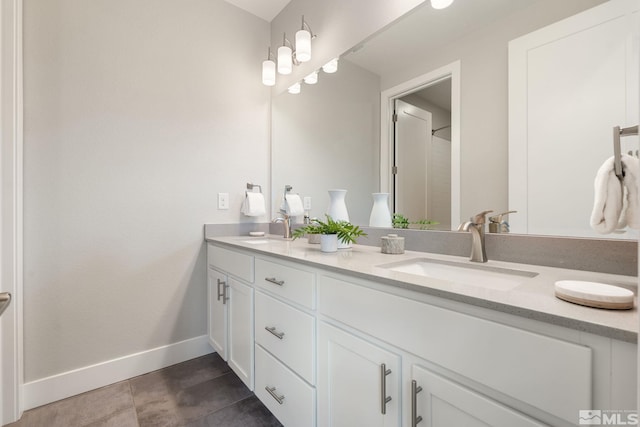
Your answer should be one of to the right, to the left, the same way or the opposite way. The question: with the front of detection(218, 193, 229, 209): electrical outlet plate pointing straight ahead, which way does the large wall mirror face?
to the right

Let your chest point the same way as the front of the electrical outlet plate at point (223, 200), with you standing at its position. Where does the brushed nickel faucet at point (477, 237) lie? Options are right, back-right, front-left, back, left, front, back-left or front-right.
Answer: front-left

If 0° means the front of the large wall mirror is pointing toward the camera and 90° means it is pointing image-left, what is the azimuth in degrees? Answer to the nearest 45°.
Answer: approximately 45°

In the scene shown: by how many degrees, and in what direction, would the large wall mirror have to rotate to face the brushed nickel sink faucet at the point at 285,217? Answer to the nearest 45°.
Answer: approximately 45° to its right

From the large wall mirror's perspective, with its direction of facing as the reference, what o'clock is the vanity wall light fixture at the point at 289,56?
The vanity wall light fixture is roughly at 2 o'clock from the large wall mirror.

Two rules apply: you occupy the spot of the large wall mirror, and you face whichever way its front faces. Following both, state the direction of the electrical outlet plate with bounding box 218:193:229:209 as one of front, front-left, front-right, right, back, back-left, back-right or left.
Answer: front-right

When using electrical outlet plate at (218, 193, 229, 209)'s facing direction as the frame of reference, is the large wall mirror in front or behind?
in front

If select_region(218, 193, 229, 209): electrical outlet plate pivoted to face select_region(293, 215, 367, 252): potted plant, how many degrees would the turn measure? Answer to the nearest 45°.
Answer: approximately 45° to its left

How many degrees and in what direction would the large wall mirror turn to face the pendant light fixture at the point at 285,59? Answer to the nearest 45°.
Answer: approximately 45° to its right

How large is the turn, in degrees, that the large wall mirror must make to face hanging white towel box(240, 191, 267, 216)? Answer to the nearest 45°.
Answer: approximately 45° to its right
